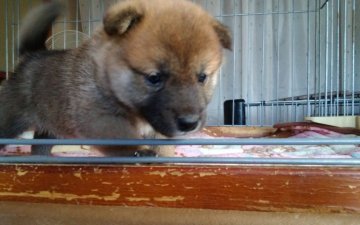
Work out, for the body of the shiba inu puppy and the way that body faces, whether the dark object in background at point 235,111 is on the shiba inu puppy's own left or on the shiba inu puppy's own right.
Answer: on the shiba inu puppy's own left

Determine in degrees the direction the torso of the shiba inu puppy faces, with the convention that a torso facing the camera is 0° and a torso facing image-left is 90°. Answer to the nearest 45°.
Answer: approximately 315°
